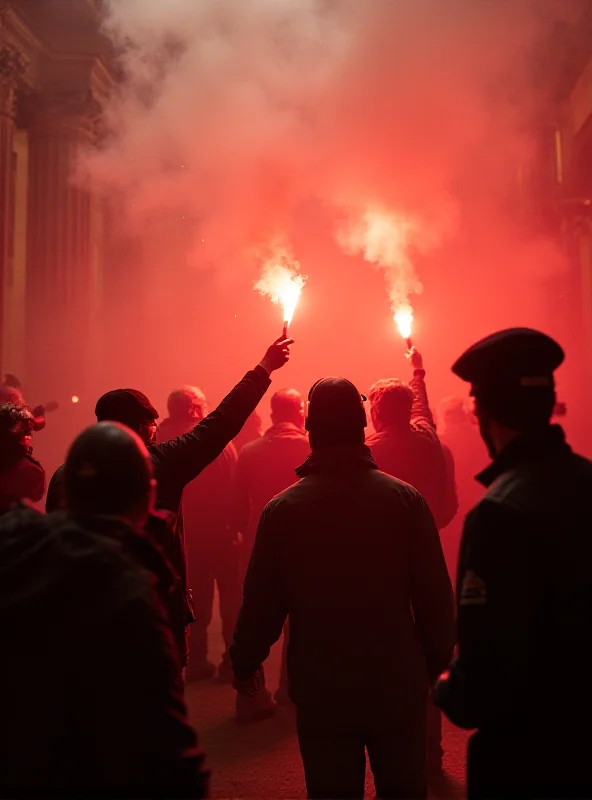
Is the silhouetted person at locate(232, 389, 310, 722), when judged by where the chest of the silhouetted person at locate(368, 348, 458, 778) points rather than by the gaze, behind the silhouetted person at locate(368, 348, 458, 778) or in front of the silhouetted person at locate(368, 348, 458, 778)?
in front

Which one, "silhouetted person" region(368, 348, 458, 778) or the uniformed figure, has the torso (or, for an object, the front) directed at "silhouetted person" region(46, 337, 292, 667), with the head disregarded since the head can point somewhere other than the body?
the uniformed figure

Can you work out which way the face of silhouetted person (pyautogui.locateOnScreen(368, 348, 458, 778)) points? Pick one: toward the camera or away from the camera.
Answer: away from the camera

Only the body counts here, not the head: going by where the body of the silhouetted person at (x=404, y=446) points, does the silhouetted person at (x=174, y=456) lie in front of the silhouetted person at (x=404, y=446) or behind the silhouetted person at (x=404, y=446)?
behind

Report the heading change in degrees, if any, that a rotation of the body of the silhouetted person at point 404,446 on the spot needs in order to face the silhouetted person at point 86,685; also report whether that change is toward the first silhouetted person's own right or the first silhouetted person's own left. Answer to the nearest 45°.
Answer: approximately 180°

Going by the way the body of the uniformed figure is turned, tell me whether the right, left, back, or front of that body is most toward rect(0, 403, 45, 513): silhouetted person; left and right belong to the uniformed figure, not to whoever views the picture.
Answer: front

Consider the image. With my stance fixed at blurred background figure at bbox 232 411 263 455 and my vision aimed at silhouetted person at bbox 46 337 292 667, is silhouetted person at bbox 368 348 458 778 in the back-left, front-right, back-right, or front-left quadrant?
front-left

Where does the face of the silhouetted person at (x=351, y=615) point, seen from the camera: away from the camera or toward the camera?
away from the camera

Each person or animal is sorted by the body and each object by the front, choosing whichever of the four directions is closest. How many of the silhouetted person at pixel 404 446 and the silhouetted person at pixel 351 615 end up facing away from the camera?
2

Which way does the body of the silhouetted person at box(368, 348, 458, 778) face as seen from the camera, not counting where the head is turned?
away from the camera

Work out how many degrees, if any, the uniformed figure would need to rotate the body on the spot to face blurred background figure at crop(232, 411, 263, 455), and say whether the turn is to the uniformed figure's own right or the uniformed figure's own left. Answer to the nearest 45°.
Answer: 0° — they already face them

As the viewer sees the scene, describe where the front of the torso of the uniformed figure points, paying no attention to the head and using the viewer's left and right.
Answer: facing away from the viewer and to the left of the viewer

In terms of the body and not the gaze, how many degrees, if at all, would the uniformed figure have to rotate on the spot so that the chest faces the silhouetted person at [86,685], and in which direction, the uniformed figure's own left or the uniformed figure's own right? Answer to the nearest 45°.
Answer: approximately 90° to the uniformed figure's own left

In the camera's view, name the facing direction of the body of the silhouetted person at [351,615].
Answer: away from the camera

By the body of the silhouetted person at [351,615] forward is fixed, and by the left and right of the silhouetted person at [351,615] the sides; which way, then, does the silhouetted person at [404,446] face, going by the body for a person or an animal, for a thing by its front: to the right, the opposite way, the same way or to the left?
the same way

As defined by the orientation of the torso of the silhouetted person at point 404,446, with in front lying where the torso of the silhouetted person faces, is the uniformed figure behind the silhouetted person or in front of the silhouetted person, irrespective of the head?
behind

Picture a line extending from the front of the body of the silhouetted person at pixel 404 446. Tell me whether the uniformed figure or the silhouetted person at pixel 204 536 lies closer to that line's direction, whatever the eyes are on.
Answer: the silhouetted person
